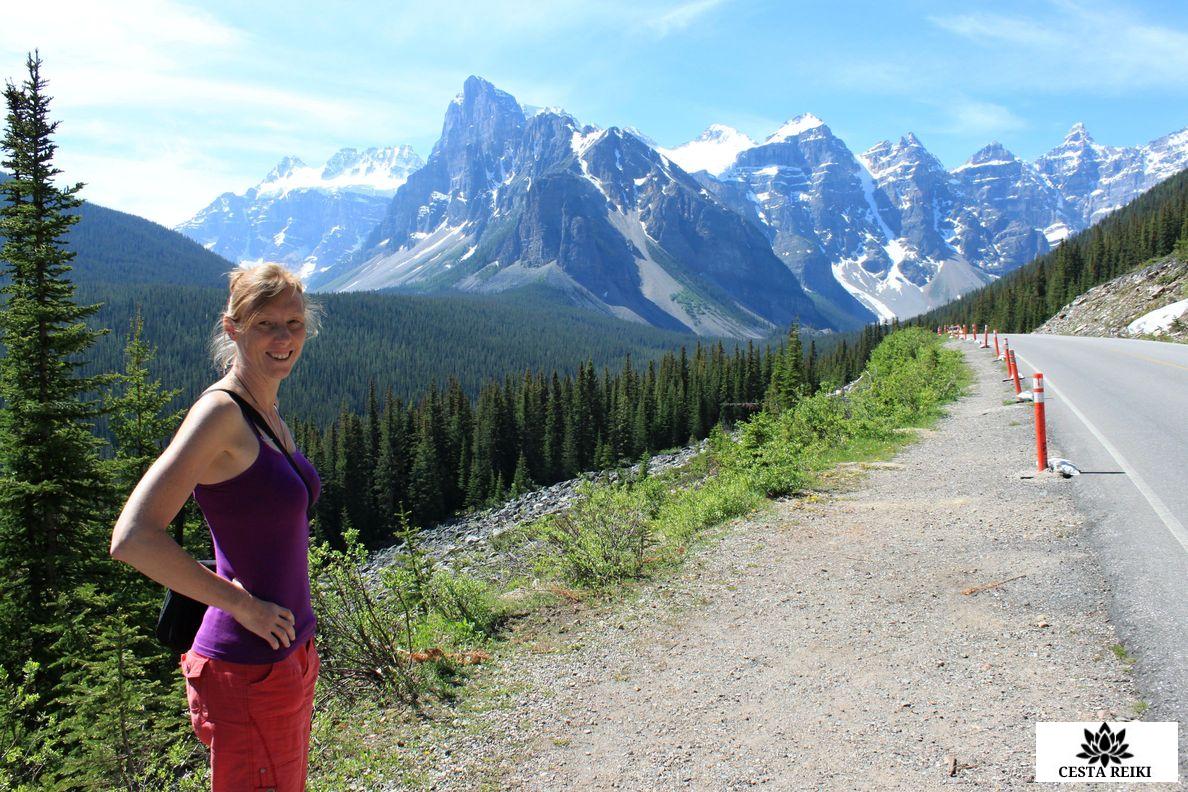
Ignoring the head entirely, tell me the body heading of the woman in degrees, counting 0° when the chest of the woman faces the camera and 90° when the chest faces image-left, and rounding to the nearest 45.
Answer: approximately 270°

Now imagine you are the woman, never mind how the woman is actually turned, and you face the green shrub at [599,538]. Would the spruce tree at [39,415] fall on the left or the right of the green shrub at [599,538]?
left

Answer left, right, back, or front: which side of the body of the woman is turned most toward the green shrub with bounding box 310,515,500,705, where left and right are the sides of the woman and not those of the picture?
left

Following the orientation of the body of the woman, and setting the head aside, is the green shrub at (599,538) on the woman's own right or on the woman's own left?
on the woman's own left
